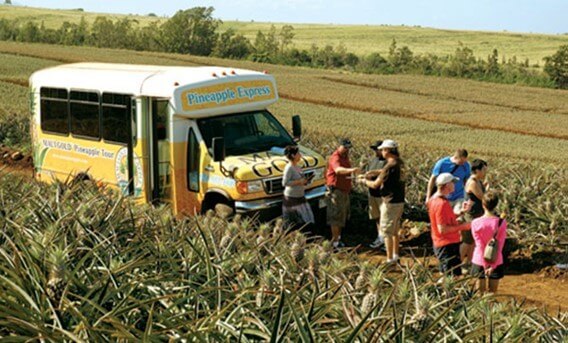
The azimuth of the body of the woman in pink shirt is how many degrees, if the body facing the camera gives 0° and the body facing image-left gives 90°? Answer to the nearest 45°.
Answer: approximately 180°

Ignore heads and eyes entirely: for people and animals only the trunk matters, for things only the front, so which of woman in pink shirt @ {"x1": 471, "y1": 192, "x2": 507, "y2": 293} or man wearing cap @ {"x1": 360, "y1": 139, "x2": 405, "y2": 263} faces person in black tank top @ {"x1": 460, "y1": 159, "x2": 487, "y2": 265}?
the woman in pink shirt

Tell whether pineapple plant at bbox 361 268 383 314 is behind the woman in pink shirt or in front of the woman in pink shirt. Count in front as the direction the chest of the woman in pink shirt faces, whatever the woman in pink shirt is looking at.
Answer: behind

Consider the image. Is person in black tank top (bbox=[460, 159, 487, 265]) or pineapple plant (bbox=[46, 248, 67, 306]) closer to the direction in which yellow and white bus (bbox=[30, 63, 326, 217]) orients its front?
the person in black tank top

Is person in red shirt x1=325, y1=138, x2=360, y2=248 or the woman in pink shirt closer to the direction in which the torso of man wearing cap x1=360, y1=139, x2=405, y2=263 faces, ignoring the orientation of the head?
the person in red shirt

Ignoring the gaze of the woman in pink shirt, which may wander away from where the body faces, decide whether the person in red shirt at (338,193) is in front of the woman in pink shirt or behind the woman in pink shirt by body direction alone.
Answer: in front

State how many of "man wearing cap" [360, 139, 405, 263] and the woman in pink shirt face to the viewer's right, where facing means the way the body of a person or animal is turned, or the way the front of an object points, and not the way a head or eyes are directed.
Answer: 0

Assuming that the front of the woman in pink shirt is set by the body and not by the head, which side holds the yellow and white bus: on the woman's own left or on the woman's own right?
on the woman's own left

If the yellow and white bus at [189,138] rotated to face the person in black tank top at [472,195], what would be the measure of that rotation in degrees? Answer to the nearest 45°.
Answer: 0° — it already faces them

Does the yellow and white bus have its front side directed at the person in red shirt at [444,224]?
yes

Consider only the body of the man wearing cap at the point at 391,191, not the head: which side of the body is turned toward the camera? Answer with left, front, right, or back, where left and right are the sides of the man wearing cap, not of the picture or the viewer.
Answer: left

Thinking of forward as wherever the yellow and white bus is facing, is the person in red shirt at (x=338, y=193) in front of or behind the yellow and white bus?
in front

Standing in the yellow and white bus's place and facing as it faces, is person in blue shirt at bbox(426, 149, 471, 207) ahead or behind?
ahead
